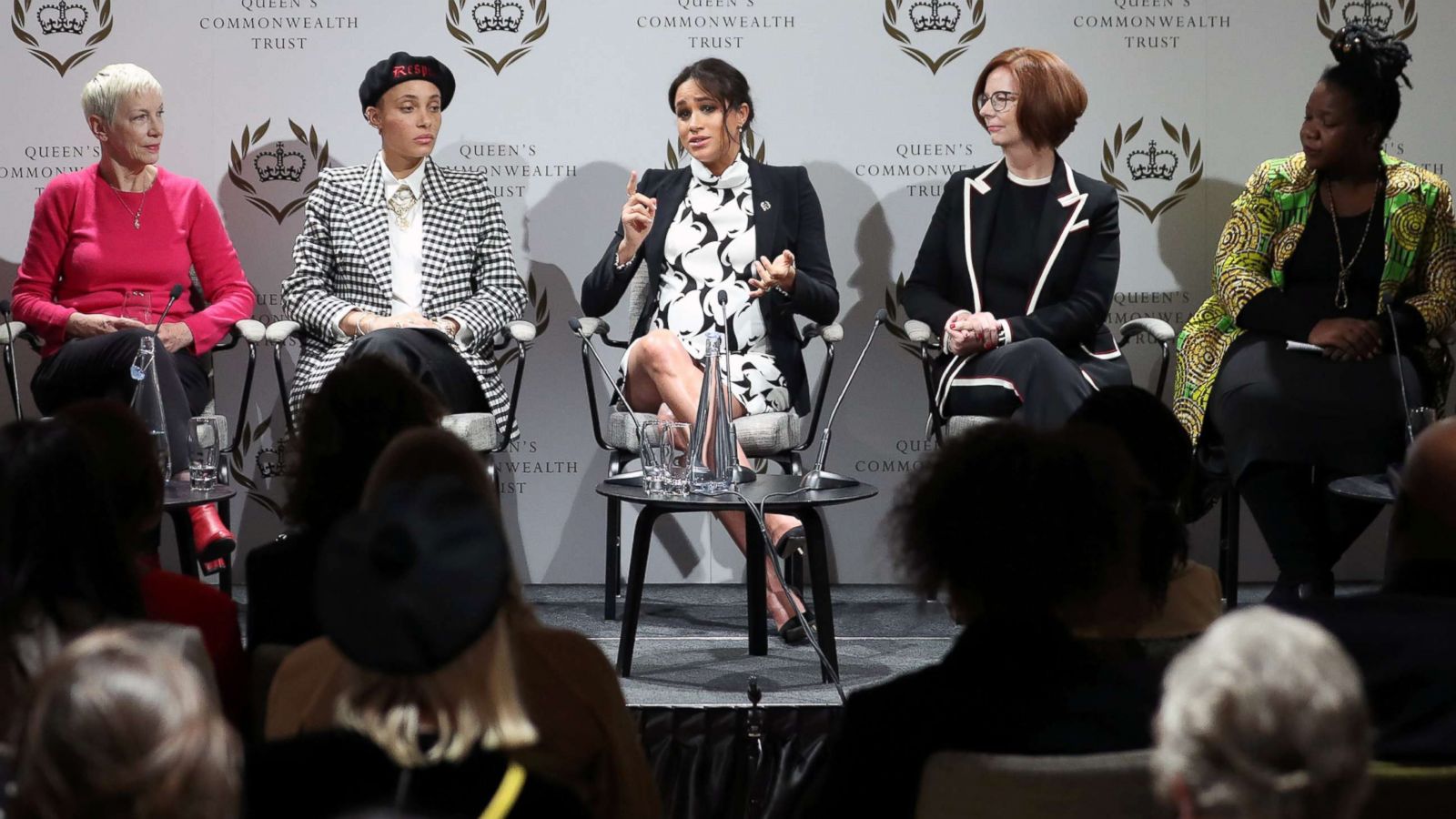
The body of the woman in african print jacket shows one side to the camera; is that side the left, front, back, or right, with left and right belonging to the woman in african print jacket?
front

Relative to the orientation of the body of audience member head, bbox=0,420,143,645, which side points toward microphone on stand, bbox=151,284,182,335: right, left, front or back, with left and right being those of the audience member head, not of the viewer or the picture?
front

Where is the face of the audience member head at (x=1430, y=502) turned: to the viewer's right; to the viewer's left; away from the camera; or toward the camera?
away from the camera

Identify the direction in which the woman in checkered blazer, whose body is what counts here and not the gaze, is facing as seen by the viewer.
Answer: toward the camera

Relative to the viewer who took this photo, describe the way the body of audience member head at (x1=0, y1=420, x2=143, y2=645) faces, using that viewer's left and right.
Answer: facing away from the viewer

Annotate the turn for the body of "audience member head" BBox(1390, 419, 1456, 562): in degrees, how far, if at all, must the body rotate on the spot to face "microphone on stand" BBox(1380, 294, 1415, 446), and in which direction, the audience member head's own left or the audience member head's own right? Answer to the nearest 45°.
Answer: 0° — they already face it

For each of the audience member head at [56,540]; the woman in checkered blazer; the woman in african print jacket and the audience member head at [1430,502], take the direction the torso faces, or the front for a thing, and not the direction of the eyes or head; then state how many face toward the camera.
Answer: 2

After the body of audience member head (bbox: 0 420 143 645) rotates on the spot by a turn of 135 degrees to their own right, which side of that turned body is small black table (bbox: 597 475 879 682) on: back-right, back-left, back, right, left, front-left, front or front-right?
left

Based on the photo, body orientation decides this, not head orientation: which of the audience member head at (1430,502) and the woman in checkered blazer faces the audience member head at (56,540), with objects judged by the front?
the woman in checkered blazer

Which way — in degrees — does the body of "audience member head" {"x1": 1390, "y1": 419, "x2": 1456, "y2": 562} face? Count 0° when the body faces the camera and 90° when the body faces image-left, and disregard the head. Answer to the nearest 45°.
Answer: approximately 180°

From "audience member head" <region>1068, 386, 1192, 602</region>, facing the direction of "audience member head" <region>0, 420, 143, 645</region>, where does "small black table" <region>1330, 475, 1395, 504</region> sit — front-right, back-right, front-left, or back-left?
back-right

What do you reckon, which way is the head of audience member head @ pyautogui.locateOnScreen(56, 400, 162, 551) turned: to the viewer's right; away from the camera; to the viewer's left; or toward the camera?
away from the camera

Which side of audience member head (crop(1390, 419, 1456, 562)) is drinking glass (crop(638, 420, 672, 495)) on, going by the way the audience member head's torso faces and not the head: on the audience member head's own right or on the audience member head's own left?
on the audience member head's own left

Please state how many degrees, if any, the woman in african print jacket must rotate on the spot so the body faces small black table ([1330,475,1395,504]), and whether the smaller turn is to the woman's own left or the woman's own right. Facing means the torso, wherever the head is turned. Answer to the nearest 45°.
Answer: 0° — they already face it

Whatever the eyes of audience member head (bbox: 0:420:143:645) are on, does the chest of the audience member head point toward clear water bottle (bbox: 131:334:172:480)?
yes
